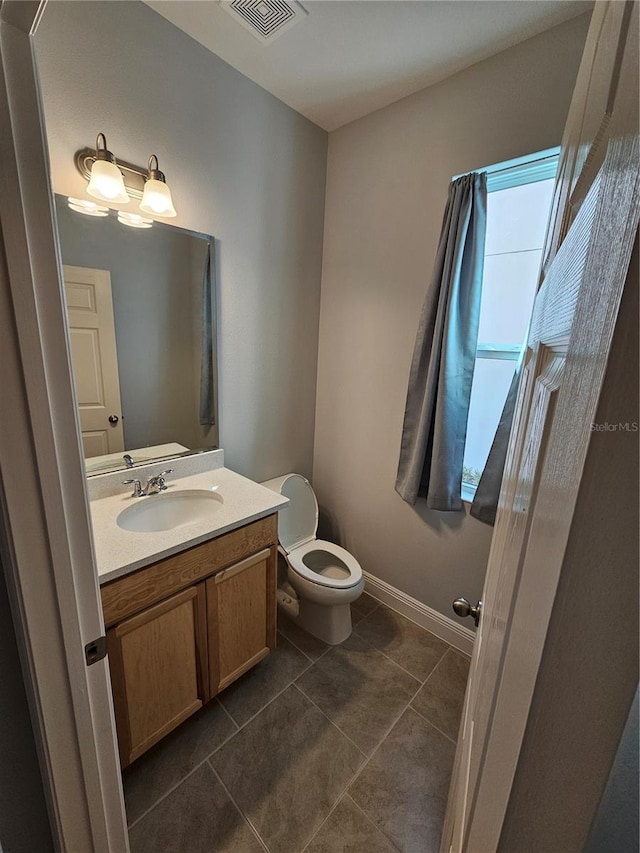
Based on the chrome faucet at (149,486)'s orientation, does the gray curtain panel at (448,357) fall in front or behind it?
in front

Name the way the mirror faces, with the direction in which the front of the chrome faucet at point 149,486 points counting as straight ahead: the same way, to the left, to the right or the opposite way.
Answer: the same way

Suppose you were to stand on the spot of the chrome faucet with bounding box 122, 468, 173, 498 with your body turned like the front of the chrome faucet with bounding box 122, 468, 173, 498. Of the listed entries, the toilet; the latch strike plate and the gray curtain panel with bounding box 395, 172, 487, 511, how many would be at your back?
0

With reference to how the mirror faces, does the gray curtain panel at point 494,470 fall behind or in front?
in front

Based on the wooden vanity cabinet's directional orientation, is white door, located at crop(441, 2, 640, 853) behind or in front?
in front

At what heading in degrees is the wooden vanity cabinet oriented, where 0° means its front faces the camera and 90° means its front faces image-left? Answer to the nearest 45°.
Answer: approximately 315°

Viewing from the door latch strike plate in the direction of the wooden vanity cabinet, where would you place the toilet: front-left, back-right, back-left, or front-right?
front-right

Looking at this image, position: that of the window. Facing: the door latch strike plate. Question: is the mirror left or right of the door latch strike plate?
right

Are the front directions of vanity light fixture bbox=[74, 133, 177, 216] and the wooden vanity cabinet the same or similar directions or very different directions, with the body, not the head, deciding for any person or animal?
same or similar directions

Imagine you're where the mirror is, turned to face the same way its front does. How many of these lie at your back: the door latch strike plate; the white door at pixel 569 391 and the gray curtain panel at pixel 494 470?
0

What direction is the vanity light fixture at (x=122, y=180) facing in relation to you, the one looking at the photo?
facing the viewer and to the right of the viewer

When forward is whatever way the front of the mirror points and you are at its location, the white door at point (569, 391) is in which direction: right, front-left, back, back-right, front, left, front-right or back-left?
front-right

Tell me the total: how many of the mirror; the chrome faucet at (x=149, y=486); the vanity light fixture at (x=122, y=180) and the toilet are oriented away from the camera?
0
